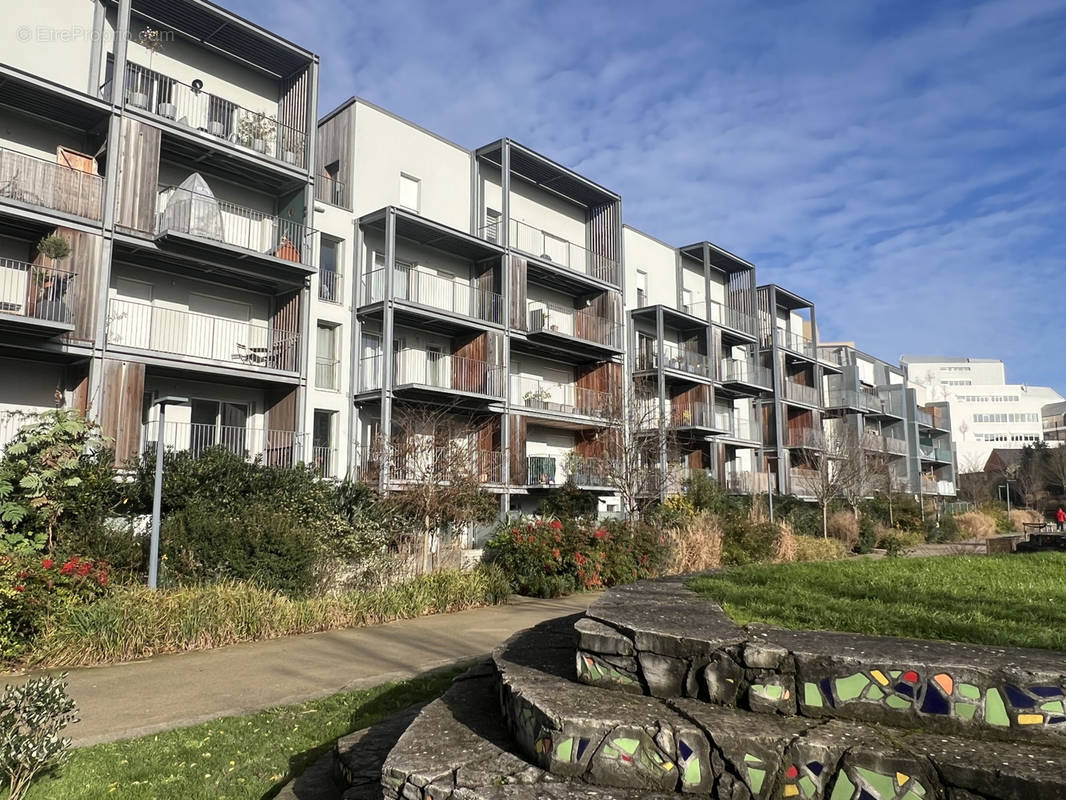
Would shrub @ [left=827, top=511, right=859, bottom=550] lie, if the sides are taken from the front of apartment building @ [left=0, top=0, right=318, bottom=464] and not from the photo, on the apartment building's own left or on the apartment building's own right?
on the apartment building's own left

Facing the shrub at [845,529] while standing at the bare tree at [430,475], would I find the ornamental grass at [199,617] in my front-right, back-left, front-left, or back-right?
back-right

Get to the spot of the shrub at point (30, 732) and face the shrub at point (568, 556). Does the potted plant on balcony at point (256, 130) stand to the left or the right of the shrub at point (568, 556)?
left

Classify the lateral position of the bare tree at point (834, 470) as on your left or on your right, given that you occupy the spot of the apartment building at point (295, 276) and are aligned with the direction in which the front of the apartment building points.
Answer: on your left

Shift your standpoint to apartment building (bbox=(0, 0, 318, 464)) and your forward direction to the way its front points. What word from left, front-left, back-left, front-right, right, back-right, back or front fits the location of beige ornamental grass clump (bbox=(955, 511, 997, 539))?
front-left

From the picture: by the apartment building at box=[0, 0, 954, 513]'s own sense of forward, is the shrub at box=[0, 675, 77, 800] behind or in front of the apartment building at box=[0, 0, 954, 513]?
in front

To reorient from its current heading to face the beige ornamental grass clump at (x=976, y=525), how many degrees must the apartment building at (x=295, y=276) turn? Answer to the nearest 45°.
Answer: approximately 90° to its left

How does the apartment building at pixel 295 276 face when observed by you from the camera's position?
facing the viewer and to the right of the viewer
